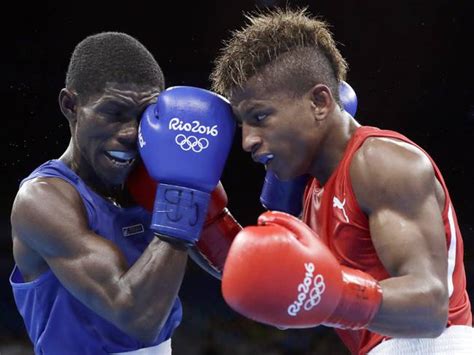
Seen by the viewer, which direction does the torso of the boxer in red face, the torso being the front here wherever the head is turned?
to the viewer's left

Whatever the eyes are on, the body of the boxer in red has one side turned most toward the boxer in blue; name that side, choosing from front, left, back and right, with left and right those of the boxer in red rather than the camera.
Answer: front

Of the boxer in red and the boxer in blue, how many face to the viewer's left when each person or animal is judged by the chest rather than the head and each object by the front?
1

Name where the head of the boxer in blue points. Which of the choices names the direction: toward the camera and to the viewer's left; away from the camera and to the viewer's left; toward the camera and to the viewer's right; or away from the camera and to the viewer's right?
toward the camera and to the viewer's right

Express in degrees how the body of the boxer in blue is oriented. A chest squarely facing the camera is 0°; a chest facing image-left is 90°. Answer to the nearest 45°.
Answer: approximately 315°

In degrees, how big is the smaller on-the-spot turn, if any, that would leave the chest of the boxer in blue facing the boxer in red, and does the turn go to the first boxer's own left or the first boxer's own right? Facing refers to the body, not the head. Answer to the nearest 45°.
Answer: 0° — they already face them

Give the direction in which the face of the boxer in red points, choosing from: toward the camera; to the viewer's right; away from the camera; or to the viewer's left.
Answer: to the viewer's left

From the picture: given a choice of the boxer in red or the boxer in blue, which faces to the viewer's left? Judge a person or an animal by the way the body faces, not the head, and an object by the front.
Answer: the boxer in red

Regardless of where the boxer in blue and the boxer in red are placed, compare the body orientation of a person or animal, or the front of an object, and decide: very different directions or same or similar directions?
very different directions
